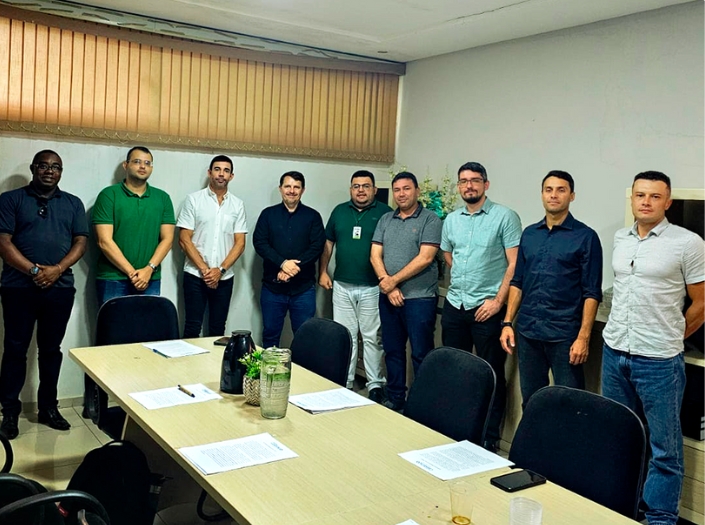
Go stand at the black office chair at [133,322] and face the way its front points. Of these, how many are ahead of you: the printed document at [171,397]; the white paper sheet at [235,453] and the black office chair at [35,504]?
3

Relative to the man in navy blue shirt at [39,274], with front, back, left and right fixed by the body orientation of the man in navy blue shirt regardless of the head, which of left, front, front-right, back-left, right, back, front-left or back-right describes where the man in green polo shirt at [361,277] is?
left

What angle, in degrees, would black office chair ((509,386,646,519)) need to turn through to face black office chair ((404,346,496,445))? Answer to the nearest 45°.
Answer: approximately 90° to its right

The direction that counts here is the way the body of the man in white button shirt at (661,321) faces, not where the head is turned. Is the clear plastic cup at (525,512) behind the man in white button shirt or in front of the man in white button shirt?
in front

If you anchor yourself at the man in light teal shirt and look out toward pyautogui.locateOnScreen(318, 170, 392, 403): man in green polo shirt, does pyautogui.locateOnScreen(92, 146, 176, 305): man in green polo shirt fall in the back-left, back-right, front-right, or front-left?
front-left

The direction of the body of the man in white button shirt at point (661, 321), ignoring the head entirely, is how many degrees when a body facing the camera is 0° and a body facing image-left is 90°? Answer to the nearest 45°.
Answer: approximately 45°

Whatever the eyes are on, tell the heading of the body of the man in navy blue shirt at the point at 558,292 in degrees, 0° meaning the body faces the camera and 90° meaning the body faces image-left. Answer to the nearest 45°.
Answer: approximately 45°

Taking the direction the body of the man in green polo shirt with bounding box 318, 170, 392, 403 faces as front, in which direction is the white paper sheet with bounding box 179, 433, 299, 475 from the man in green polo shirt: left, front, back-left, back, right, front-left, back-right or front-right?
front

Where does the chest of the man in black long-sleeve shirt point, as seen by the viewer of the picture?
toward the camera

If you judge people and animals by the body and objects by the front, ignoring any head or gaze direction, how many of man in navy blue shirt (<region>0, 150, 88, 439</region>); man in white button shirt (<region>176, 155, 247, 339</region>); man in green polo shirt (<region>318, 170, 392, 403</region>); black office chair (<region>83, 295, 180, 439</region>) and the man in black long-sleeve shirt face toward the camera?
5

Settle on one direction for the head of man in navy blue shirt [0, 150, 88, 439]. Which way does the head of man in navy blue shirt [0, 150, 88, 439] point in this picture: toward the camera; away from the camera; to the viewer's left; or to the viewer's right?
toward the camera

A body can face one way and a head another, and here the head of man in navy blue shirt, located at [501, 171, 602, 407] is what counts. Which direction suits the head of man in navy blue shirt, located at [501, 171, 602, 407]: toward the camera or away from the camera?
toward the camera

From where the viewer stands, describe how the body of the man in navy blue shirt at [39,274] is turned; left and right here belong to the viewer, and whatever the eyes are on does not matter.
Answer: facing the viewer

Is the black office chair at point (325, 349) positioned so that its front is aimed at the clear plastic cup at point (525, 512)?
no

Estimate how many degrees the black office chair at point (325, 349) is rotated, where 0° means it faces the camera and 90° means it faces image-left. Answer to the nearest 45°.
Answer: approximately 45°

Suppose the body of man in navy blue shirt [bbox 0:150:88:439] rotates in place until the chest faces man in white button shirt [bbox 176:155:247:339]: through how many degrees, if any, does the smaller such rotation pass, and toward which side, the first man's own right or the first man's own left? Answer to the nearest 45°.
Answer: approximately 90° to the first man's own left

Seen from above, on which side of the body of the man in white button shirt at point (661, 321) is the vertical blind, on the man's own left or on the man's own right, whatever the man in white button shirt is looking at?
on the man's own right
